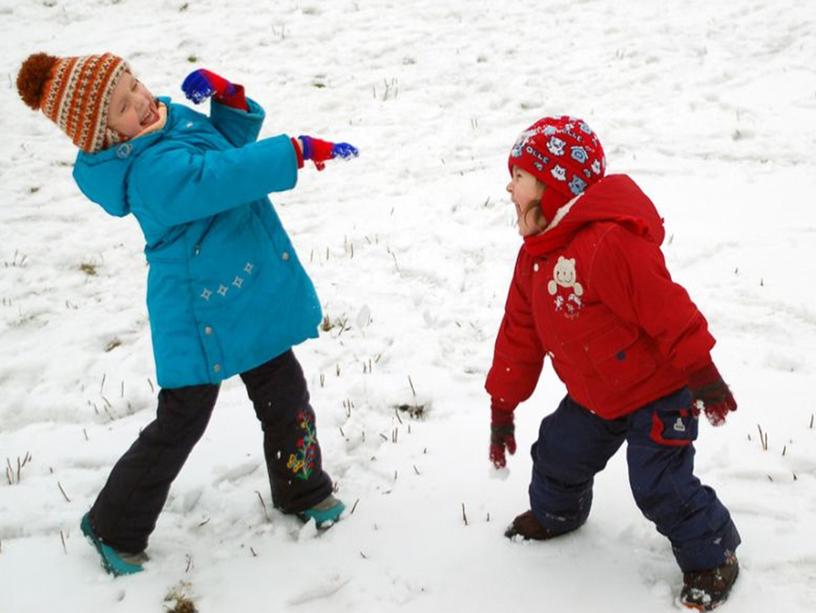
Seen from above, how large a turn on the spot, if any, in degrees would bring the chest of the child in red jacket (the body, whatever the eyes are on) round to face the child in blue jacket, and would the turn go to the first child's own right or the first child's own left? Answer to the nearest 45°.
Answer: approximately 45° to the first child's own right

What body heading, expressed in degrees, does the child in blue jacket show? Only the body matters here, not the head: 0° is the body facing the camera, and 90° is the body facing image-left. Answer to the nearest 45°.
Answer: approximately 315°

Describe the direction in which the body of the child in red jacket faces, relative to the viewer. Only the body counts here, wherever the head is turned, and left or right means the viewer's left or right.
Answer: facing the viewer and to the left of the viewer

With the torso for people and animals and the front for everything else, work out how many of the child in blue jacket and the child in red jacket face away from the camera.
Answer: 0

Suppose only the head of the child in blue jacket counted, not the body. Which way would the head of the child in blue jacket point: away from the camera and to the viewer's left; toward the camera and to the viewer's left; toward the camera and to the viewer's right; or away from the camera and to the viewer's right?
toward the camera and to the viewer's right

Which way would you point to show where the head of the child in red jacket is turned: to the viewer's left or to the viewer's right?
to the viewer's left
